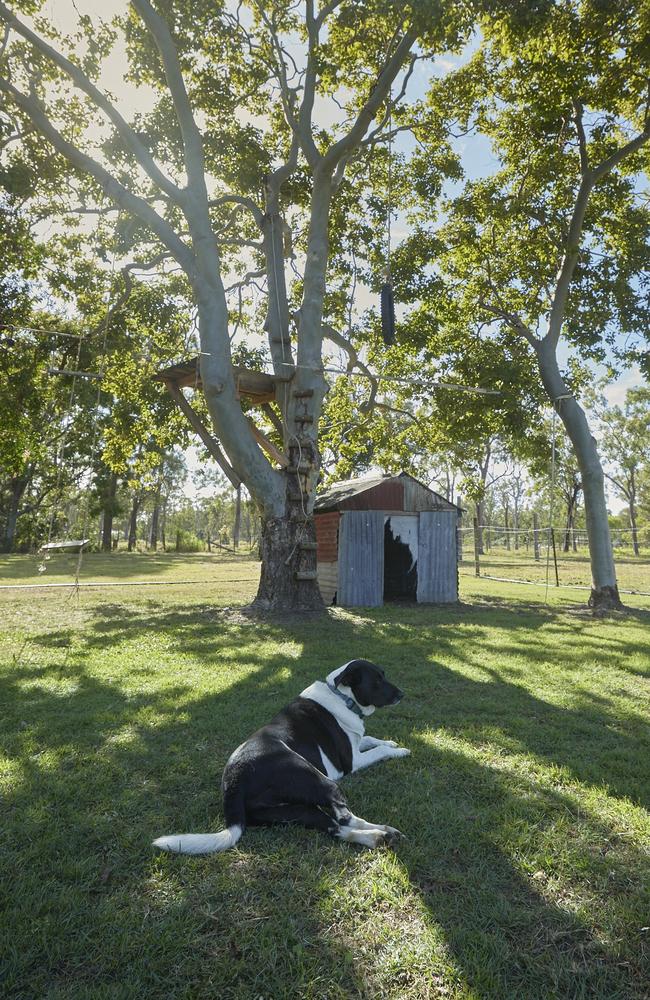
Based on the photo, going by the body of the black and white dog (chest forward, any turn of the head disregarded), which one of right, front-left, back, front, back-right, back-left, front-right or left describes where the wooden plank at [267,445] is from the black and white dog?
front-left

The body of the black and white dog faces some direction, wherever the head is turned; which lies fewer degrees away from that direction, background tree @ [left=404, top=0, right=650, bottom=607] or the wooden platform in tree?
the background tree

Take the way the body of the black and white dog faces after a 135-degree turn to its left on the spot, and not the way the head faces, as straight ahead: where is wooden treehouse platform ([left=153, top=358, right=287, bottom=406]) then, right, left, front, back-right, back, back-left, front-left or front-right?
right

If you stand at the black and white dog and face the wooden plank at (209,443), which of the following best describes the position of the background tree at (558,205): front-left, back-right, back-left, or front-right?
front-right

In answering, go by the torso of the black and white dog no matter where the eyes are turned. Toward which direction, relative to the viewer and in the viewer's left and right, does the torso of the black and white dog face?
facing away from the viewer and to the right of the viewer

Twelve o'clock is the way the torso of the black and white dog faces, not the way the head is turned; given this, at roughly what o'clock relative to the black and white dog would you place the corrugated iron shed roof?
The corrugated iron shed roof is roughly at 11 o'clock from the black and white dog.

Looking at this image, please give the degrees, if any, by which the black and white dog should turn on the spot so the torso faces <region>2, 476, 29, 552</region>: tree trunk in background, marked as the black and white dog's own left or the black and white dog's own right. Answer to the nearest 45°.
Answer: approximately 90° to the black and white dog's own left

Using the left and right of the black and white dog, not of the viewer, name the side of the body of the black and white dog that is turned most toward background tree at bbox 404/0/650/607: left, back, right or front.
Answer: front

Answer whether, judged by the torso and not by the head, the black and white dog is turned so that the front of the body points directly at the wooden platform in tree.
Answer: no

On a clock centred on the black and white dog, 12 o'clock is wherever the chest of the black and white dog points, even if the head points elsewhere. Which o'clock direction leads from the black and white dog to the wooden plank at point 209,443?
The wooden plank is roughly at 10 o'clock from the black and white dog.
